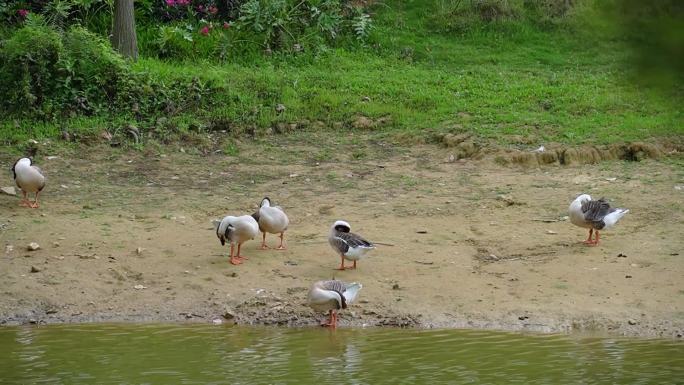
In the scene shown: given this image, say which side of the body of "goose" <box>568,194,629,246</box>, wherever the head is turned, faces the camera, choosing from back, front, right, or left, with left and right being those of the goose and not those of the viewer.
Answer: left

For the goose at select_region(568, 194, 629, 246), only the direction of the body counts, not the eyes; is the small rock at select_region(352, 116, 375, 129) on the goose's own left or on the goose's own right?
on the goose's own right

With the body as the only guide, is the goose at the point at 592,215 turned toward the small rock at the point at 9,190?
yes

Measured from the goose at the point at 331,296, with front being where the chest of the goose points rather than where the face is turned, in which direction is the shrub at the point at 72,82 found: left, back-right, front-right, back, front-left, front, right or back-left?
front-right

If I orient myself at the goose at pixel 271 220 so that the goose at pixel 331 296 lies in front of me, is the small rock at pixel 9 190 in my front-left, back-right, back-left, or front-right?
back-right

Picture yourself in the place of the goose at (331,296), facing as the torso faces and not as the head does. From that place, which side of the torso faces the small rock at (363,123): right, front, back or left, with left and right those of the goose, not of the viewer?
right

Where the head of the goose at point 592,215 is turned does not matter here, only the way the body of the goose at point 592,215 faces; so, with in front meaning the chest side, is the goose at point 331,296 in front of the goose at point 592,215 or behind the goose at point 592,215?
in front

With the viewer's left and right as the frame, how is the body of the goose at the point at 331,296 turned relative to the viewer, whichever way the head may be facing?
facing to the left of the viewer

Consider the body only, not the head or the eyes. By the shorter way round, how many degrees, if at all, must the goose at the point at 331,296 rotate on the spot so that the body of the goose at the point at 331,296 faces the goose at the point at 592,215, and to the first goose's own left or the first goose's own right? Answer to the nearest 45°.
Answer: approximately 135° to the first goose's own right

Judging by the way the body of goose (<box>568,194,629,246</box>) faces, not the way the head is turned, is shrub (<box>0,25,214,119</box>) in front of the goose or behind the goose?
in front

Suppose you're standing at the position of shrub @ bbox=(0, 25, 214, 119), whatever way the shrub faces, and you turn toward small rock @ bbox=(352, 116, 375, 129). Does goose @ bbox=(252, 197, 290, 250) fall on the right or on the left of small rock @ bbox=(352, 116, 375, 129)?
right

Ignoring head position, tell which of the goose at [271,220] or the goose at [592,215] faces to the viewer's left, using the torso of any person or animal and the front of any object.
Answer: the goose at [592,215]

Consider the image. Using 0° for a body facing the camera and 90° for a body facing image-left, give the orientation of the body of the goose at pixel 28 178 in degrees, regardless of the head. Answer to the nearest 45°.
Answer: approximately 45°
